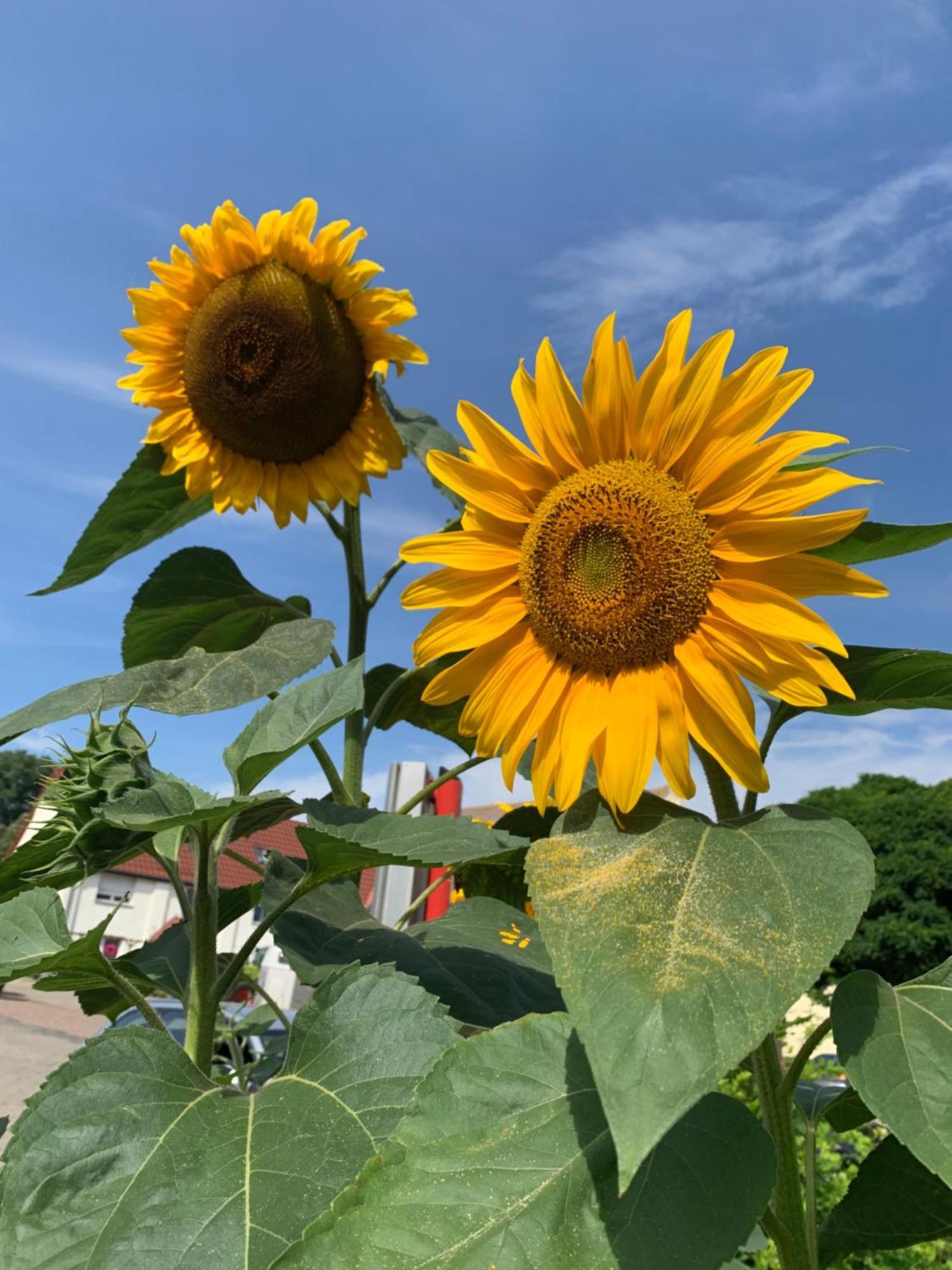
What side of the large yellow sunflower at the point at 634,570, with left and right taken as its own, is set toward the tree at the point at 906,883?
back

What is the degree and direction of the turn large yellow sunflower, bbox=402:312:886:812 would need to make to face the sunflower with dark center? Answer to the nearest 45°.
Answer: approximately 135° to its right

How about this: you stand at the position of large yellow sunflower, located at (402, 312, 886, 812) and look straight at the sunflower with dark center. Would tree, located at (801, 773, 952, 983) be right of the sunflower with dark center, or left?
right

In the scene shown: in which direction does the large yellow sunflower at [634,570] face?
toward the camera
